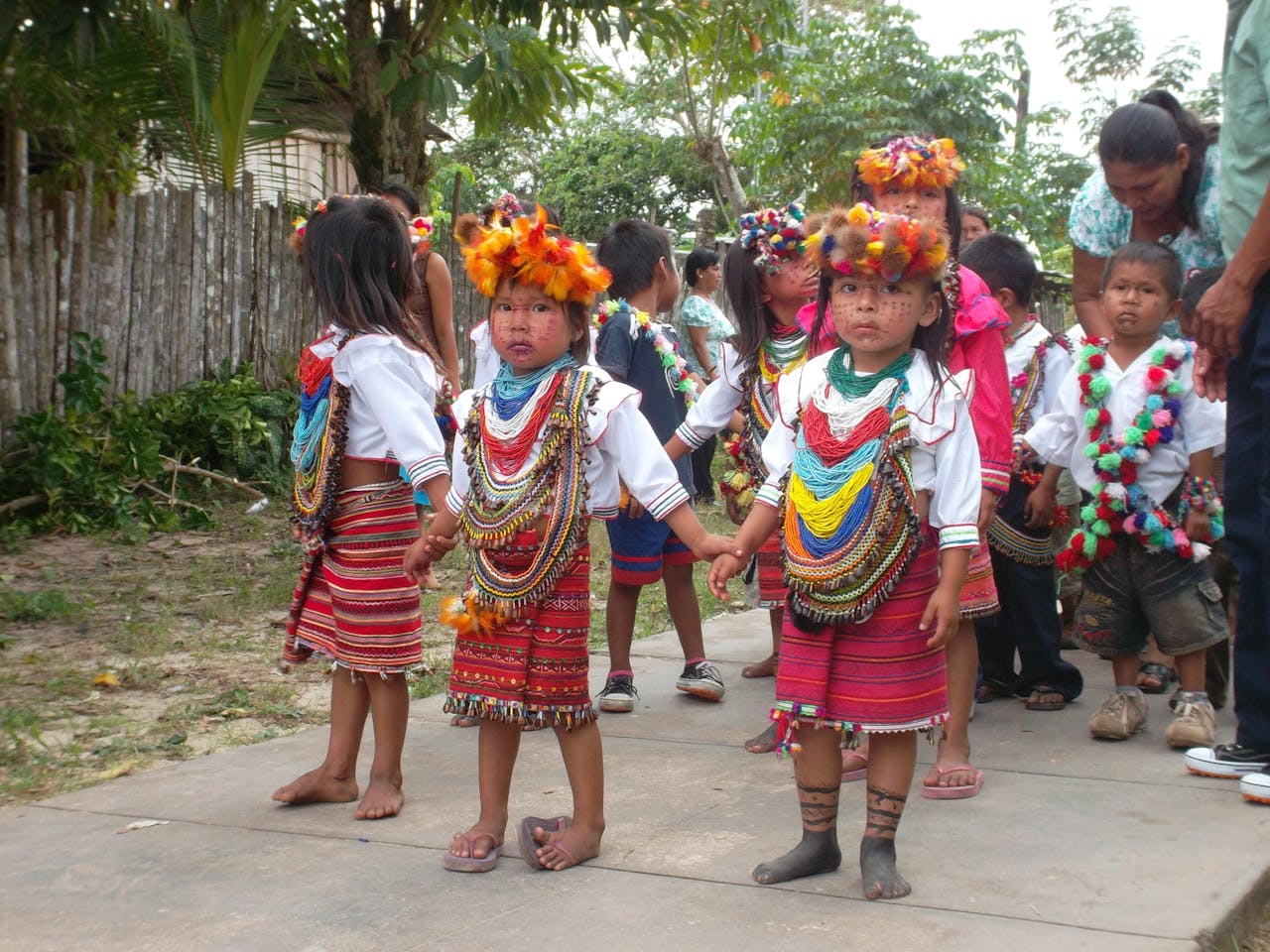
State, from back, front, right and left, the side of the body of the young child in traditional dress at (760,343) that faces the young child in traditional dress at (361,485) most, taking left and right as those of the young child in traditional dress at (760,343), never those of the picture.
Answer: right

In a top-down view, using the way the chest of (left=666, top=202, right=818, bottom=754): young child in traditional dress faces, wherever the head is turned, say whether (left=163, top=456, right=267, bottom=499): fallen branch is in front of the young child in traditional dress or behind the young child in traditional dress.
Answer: behind

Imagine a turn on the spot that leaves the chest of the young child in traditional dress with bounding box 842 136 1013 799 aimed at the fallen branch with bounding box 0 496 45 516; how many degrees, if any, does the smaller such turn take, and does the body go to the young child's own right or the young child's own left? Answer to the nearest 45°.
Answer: approximately 135° to the young child's own right

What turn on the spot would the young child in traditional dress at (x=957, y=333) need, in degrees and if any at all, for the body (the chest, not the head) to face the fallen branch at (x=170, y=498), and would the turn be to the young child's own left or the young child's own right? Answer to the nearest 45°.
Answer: approximately 135° to the young child's own right

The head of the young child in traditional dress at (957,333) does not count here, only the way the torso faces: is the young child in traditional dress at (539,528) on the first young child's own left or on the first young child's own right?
on the first young child's own right

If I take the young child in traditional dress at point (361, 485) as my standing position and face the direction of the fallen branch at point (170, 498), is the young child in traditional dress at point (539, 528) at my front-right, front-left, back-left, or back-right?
back-right

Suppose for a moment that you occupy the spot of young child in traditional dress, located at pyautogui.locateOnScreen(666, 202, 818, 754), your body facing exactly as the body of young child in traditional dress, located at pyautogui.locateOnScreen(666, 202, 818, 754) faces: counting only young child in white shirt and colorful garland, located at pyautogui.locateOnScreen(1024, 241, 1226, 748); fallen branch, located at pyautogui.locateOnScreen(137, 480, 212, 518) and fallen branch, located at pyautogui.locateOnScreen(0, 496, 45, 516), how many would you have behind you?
2
